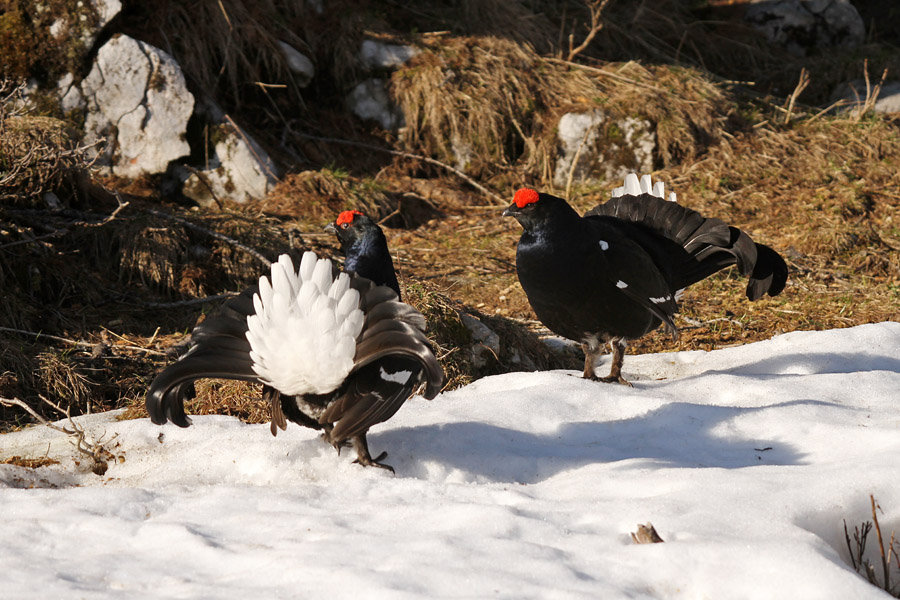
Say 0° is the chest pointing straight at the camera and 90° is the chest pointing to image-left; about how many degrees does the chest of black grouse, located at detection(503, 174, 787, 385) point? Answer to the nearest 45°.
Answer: approximately 45°

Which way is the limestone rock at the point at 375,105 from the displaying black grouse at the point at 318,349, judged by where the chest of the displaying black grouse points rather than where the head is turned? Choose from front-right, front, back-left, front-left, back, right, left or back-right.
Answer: front-left

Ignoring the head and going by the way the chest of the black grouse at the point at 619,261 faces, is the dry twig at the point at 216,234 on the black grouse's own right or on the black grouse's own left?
on the black grouse's own right

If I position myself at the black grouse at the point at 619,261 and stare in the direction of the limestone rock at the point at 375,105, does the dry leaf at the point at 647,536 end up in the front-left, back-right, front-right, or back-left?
back-left

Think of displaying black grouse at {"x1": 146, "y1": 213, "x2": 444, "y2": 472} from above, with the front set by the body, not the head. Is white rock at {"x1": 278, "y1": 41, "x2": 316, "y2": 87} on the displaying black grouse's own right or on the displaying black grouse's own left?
on the displaying black grouse's own left

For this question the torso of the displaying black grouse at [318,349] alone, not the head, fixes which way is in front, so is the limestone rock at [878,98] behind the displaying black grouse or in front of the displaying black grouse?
in front

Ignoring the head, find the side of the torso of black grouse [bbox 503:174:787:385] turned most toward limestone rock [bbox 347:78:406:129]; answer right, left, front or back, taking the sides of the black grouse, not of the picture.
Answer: right

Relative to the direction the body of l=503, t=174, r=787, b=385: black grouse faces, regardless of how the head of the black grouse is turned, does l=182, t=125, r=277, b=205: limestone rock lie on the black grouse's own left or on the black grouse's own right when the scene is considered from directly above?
on the black grouse's own right

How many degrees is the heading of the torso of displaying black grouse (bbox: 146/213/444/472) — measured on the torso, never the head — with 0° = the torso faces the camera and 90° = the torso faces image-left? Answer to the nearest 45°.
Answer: approximately 225°

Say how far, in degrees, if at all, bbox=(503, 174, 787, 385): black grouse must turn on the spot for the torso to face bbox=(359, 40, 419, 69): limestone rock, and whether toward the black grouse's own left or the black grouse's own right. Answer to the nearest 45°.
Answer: approximately 90° to the black grouse's own right

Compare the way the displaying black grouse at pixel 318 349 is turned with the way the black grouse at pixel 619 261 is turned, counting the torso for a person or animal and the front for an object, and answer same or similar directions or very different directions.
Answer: very different directions

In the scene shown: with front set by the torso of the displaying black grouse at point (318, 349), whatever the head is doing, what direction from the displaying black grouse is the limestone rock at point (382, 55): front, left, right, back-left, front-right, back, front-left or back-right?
front-left
